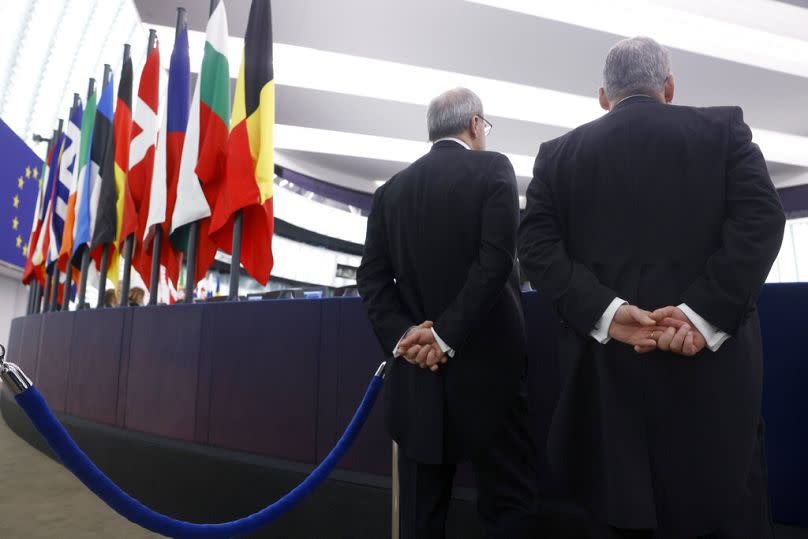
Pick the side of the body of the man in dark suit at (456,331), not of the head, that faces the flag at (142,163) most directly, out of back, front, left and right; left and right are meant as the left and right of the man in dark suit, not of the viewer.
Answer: left

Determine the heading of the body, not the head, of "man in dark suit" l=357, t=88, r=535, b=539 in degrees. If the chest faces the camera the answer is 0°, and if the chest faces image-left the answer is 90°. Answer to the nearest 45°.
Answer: approximately 225°

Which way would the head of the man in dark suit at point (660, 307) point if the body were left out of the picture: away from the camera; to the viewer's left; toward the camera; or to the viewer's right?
away from the camera

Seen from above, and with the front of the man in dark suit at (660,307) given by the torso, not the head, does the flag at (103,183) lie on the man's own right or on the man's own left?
on the man's own left

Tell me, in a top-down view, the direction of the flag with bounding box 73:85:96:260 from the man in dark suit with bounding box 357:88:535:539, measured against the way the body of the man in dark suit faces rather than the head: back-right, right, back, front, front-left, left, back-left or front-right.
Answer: left

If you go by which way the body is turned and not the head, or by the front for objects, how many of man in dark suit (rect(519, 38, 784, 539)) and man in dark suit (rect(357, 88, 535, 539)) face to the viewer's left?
0

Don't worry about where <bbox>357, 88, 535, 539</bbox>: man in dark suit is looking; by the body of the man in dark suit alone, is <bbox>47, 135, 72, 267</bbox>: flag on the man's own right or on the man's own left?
on the man's own left

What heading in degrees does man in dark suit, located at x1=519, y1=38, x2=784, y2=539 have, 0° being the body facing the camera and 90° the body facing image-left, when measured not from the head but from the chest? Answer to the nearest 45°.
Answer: approximately 180°

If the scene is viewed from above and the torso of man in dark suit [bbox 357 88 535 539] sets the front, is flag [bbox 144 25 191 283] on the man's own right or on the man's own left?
on the man's own left

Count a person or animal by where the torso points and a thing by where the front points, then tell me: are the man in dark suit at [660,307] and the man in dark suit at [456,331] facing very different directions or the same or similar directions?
same or similar directions

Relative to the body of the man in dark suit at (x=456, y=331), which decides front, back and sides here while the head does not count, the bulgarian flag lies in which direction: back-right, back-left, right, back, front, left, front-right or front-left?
left

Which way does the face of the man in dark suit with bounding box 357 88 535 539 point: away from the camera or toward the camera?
away from the camera
